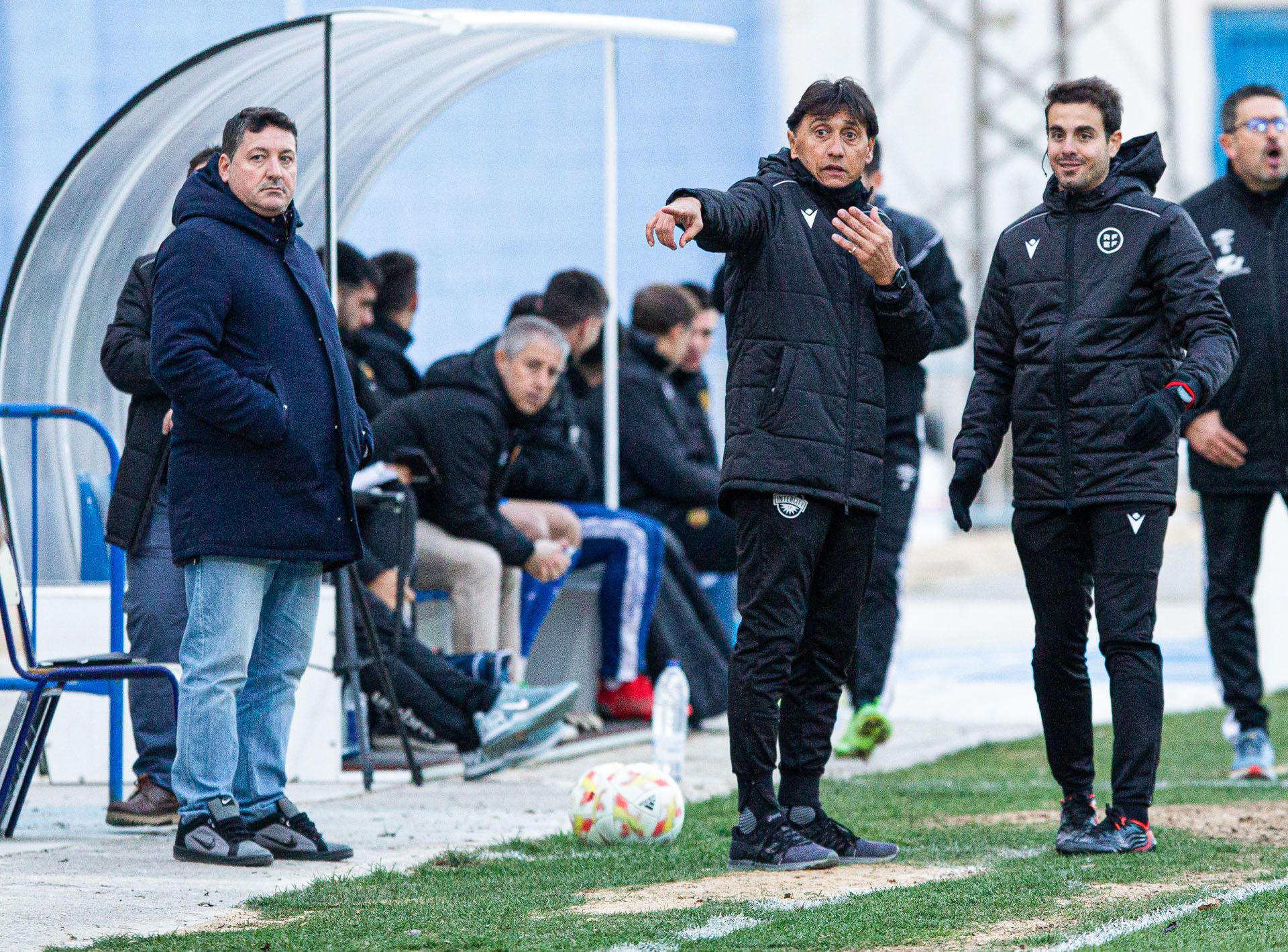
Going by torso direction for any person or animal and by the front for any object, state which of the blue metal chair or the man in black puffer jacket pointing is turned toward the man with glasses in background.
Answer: the blue metal chair

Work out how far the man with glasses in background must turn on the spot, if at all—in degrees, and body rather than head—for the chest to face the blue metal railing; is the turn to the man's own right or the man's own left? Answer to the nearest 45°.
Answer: approximately 90° to the man's own right

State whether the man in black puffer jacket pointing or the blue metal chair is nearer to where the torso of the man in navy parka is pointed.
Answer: the man in black puffer jacket pointing

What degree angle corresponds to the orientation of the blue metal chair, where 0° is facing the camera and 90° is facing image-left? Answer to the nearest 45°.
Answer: approximately 270°

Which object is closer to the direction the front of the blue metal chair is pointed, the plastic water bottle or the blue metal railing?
the plastic water bottle
